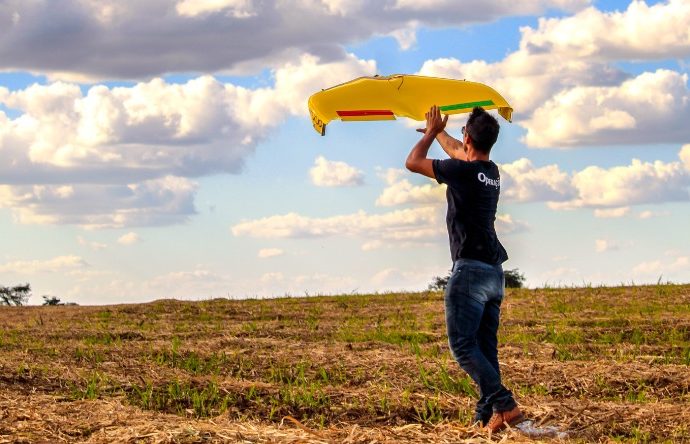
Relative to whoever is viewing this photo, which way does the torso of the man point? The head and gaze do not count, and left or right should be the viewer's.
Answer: facing away from the viewer and to the left of the viewer

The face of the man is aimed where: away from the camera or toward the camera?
away from the camera

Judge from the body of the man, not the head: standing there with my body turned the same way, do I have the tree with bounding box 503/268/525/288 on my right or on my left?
on my right
